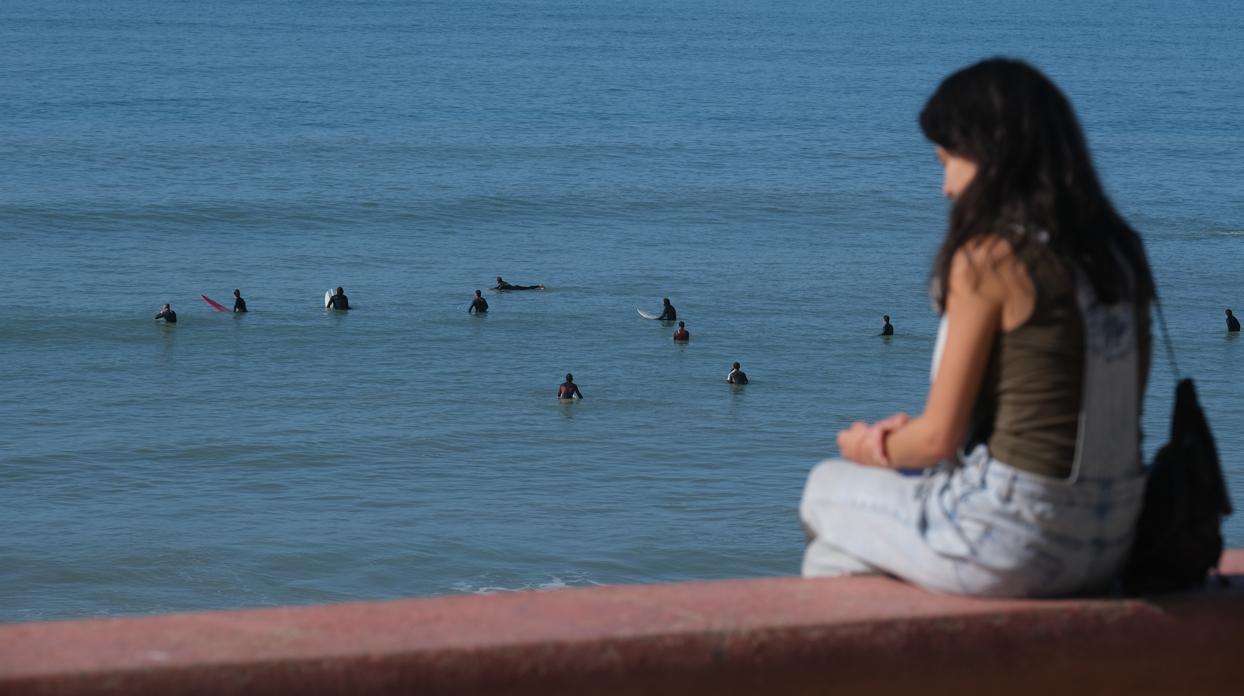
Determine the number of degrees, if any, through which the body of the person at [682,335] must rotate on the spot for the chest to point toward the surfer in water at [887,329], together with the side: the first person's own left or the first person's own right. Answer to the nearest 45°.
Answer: approximately 90° to the first person's own right

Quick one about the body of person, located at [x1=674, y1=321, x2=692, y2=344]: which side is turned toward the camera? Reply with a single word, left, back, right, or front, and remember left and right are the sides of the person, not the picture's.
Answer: back

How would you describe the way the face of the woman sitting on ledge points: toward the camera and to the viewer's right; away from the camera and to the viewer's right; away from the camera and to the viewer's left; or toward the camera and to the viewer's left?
away from the camera and to the viewer's left

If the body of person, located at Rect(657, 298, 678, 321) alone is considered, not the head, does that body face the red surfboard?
yes

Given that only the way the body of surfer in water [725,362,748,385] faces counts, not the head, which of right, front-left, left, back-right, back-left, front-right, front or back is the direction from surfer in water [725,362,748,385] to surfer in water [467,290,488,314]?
front-left

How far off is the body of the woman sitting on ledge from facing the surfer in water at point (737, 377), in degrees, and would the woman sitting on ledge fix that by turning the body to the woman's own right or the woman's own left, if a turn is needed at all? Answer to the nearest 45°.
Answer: approximately 45° to the woman's own right

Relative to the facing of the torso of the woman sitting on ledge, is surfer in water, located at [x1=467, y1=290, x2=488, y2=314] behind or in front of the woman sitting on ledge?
in front

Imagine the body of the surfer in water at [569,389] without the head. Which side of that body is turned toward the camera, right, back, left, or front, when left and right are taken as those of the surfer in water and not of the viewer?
back

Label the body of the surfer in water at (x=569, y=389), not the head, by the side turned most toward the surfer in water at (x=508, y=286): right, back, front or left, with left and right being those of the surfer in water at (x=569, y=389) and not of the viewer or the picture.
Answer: front

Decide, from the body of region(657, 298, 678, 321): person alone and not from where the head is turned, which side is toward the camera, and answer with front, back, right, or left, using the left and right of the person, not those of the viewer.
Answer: left

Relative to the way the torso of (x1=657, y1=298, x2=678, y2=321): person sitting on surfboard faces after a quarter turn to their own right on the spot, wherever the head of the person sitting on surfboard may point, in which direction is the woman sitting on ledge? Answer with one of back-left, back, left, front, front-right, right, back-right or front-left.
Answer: back

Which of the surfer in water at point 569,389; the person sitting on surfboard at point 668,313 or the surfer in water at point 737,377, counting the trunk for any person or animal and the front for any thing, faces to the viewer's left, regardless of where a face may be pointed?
the person sitting on surfboard

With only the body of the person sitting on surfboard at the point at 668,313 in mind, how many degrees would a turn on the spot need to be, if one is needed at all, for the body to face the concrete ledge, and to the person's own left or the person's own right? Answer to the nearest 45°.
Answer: approximately 90° to the person's own left

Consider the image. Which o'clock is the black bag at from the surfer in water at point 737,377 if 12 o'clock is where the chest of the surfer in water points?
The black bag is roughly at 6 o'clock from the surfer in water.

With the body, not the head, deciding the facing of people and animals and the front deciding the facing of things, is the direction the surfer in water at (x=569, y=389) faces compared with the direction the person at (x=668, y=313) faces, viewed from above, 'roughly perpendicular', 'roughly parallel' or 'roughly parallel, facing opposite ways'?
roughly perpendicular

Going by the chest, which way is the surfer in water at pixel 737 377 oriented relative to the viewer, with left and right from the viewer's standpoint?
facing away from the viewer
